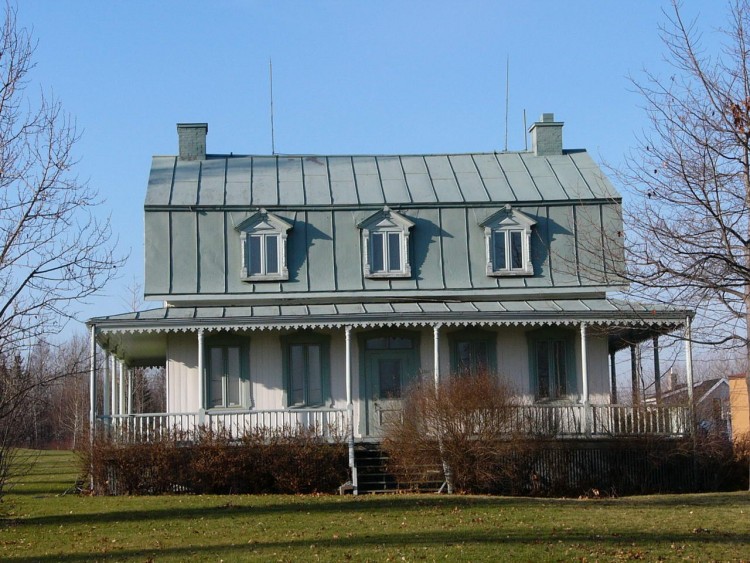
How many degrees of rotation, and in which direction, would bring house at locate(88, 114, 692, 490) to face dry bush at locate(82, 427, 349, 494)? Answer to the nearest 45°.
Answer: approximately 45° to its right

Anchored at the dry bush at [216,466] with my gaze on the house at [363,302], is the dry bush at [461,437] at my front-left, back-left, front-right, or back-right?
front-right

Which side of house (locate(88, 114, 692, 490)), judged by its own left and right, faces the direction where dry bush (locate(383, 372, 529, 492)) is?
front

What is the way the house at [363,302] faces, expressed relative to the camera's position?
facing the viewer

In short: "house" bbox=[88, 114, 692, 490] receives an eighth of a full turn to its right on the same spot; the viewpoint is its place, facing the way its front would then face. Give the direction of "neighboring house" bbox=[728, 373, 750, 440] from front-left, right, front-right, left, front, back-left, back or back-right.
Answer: back
